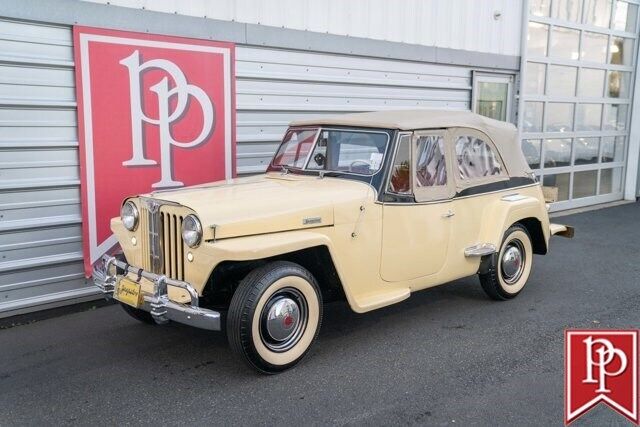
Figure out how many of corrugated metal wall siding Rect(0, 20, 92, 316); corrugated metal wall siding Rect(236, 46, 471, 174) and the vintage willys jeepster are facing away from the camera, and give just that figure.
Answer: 0

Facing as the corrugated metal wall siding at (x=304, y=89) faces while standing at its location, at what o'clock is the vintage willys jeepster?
The vintage willys jeepster is roughly at 1 o'clock from the corrugated metal wall siding.

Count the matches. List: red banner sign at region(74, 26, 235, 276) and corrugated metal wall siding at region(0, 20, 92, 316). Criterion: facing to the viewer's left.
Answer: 0

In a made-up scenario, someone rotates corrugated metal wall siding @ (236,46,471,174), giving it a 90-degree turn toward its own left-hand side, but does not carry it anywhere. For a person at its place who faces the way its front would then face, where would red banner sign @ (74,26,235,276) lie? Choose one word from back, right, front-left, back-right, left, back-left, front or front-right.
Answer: back

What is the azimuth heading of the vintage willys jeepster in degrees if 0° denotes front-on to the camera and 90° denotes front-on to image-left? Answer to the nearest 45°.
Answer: approximately 45°

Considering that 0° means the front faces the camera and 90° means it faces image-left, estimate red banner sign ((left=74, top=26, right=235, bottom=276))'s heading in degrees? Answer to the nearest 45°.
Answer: approximately 315°

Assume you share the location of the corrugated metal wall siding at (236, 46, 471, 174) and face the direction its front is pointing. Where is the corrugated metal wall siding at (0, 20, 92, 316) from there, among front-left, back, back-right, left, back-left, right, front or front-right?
right

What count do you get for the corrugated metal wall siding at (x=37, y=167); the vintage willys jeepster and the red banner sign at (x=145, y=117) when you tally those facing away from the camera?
0

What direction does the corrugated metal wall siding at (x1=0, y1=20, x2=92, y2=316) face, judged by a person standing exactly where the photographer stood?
facing the viewer and to the right of the viewer

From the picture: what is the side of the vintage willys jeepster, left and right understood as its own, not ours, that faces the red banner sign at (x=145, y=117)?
right

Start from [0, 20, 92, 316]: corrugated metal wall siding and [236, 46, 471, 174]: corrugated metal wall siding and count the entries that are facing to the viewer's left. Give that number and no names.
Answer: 0

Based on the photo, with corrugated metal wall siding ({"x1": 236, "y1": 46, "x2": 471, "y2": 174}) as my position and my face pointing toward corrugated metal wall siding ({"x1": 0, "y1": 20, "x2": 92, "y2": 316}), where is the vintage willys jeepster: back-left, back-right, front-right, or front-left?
front-left
